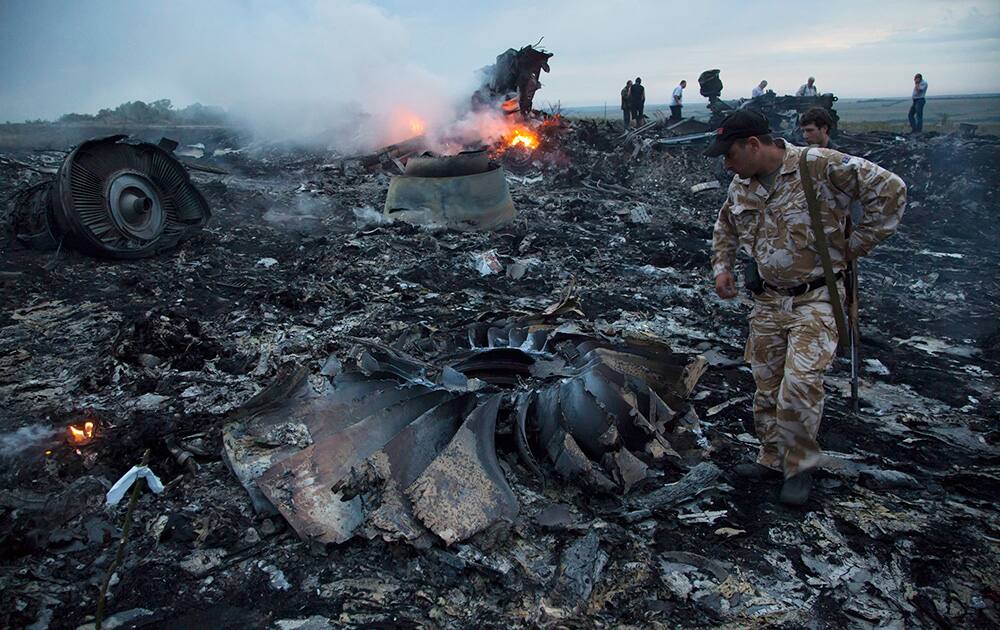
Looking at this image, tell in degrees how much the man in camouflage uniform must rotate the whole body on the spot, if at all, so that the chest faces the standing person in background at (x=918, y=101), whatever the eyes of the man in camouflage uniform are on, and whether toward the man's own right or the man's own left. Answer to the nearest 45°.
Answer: approximately 135° to the man's own right

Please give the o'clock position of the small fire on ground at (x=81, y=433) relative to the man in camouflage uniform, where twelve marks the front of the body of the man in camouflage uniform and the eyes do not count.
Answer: The small fire on ground is roughly at 1 o'clock from the man in camouflage uniform.

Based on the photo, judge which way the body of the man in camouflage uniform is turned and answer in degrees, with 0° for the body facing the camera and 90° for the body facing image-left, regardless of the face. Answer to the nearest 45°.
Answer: approximately 45°

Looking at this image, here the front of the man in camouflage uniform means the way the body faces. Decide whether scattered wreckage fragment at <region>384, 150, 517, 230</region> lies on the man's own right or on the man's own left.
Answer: on the man's own right

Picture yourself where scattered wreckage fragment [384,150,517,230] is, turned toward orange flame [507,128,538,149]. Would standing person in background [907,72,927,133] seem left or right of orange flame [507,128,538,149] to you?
right

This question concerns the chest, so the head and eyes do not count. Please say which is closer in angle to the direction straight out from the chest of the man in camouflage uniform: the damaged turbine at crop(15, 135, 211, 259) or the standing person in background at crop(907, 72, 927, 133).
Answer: the damaged turbine

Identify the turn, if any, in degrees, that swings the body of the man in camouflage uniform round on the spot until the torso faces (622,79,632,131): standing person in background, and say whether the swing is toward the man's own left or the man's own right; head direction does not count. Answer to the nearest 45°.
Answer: approximately 135° to the man's own right

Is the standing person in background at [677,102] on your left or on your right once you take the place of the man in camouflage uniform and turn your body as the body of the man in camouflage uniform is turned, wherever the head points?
on your right

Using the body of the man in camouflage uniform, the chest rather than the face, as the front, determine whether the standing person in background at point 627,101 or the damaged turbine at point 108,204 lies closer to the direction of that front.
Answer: the damaged turbine
